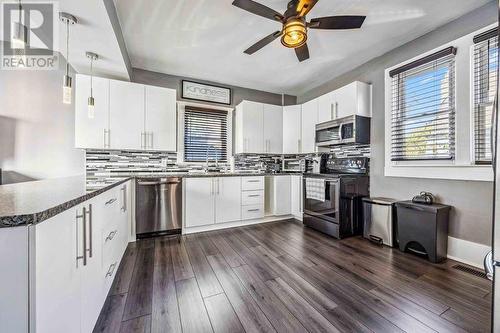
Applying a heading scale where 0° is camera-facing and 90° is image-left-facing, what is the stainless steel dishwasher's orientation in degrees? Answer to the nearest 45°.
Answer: approximately 0°

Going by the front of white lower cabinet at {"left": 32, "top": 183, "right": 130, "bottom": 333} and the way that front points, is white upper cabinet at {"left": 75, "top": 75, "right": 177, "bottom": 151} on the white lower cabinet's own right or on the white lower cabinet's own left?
on the white lower cabinet's own left

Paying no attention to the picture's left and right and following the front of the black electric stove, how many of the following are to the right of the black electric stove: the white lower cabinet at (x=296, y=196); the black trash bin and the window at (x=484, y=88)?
1

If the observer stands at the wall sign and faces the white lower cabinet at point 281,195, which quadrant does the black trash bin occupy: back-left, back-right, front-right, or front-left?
front-right

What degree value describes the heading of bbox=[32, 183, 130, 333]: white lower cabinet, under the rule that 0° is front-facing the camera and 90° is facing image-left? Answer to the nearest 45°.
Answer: approximately 270°

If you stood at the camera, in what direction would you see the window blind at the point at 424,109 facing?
facing the viewer and to the left of the viewer

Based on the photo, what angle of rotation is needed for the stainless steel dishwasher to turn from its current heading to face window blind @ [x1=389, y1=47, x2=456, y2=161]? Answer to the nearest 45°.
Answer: approximately 45° to its left

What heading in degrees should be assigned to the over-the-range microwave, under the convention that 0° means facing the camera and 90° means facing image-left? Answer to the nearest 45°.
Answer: approximately 45°

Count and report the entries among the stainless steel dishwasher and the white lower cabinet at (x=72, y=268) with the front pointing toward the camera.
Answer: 1

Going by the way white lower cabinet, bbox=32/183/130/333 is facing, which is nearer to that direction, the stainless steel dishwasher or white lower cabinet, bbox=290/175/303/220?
the white lower cabinet

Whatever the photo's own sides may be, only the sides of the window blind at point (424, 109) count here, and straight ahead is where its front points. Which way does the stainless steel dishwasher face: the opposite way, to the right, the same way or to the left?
to the left

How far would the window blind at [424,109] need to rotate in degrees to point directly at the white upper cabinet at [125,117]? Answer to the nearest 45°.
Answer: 0° — it already faces it
